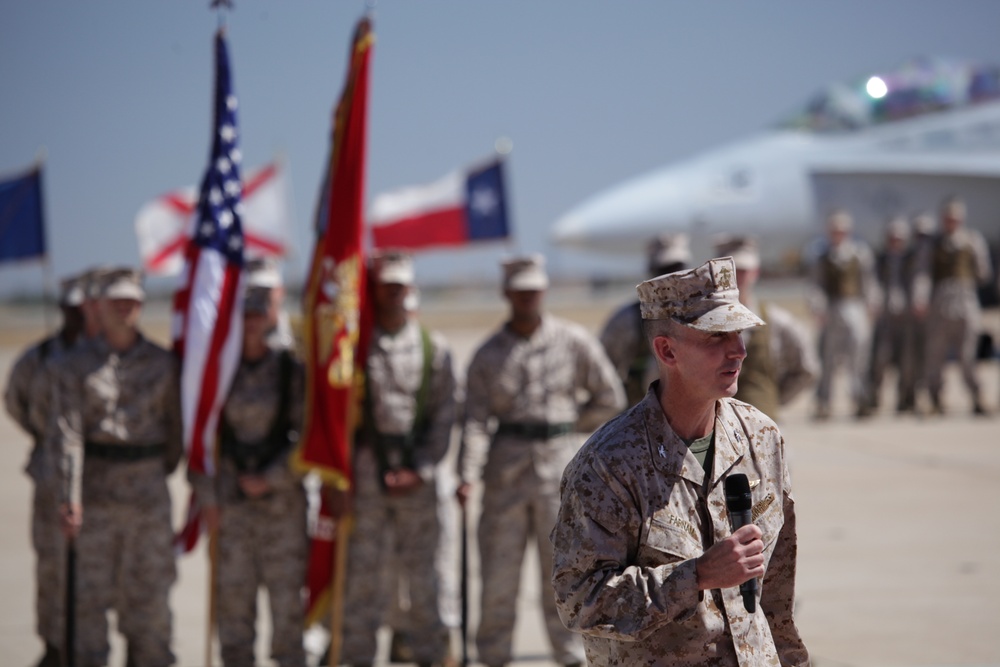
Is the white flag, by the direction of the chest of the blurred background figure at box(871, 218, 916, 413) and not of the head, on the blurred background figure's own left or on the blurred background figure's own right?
on the blurred background figure's own right

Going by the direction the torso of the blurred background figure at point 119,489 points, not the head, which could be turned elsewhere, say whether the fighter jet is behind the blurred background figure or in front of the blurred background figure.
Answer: behind

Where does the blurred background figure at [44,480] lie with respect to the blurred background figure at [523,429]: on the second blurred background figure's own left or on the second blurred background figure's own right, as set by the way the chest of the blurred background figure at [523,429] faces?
on the second blurred background figure's own right

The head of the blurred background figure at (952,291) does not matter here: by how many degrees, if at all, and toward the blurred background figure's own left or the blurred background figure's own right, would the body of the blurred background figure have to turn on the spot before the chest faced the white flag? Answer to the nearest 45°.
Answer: approximately 45° to the blurred background figure's own right

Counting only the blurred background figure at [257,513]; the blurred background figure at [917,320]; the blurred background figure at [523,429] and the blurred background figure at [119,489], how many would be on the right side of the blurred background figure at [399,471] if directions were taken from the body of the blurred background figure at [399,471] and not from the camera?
2

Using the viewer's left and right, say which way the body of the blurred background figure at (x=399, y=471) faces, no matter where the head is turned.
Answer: facing the viewer

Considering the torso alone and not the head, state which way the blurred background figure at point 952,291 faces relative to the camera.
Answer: toward the camera

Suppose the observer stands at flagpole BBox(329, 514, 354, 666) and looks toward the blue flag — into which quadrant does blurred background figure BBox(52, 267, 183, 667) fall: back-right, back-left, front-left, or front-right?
front-left

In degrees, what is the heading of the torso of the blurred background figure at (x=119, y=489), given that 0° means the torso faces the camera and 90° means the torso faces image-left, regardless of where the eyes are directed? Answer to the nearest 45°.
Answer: approximately 0°

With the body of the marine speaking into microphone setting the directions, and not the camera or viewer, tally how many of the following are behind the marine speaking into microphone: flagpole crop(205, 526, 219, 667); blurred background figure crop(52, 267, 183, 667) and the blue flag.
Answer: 3

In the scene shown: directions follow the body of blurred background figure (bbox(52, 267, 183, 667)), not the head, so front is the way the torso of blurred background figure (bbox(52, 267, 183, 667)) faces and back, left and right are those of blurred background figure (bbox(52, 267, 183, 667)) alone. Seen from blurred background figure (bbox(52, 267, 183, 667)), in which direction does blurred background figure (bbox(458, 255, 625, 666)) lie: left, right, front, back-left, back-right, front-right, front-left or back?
left

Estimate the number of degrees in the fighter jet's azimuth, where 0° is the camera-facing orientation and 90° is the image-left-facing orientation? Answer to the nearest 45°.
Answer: approximately 90°

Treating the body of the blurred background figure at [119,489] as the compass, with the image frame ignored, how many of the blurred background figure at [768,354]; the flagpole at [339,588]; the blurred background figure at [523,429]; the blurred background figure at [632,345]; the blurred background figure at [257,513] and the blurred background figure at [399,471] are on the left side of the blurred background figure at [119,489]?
6

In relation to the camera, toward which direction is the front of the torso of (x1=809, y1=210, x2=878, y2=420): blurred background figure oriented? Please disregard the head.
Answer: toward the camera

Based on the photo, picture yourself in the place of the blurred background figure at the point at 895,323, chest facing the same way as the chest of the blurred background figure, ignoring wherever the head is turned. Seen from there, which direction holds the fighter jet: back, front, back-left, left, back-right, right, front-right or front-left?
back
